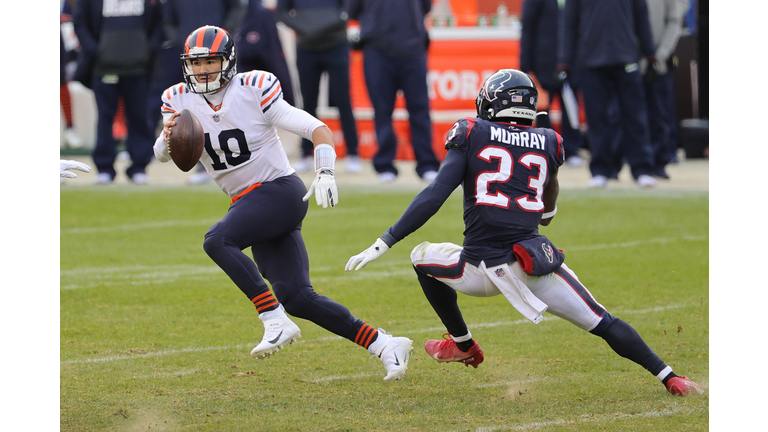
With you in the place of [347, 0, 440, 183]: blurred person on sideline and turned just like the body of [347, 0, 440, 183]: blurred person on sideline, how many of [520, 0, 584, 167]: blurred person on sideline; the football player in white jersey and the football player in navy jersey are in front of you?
2

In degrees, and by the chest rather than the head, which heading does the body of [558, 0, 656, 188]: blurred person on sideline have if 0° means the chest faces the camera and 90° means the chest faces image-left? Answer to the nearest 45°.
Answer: approximately 0°

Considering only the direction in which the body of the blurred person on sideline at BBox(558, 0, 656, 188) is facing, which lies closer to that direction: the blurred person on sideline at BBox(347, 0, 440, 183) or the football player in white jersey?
the football player in white jersey

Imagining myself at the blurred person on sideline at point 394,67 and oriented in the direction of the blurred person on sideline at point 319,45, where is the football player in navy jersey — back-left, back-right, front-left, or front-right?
back-left

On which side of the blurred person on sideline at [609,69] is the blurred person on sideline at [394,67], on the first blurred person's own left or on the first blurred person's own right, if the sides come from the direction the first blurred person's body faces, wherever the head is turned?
on the first blurred person's own right

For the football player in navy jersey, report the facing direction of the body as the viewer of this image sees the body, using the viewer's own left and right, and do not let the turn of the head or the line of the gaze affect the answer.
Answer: facing away from the viewer
